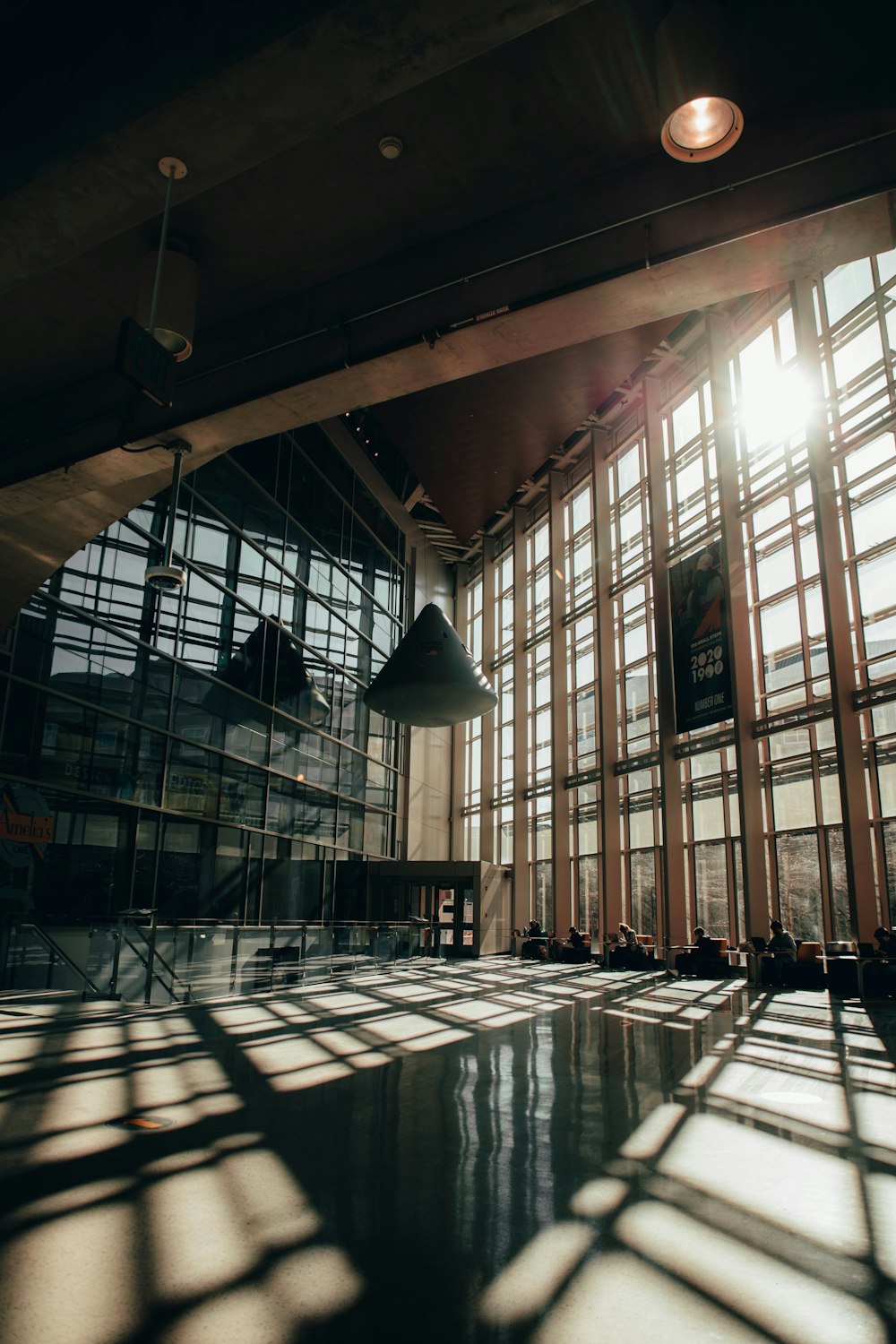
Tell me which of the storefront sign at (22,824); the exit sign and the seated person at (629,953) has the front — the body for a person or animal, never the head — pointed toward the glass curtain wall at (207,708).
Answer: the seated person

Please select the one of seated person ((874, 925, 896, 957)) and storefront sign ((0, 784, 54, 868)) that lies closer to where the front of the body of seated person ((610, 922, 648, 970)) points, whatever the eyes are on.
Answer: the storefront sign

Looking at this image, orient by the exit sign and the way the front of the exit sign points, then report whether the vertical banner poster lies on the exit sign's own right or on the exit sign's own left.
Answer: on the exit sign's own left

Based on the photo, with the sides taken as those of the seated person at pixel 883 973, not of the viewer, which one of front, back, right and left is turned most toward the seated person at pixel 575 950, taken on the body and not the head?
front

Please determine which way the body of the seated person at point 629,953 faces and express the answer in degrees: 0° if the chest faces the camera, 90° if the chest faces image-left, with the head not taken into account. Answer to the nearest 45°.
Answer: approximately 45°

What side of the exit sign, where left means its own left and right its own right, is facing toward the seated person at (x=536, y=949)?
left

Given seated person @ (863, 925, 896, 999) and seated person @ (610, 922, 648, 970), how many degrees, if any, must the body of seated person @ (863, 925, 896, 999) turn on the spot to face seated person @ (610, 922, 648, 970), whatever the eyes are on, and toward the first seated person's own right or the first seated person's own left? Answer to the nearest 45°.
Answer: approximately 90° to the first seated person's own right

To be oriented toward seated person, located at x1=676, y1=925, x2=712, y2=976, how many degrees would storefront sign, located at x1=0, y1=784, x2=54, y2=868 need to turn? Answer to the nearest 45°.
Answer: approximately 45° to its left

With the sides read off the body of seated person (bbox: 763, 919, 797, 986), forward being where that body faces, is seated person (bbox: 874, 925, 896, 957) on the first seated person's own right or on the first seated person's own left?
on the first seated person's own left

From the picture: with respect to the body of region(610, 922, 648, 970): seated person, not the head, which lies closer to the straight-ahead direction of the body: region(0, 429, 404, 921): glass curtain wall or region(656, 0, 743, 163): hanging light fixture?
the glass curtain wall

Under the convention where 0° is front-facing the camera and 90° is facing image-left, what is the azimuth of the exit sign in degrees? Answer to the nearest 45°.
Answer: approximately 315°

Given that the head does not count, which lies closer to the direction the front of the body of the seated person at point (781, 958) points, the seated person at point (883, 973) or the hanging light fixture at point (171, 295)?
the hanging light fixture

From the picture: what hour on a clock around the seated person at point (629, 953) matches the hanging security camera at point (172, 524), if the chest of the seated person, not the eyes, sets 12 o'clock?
The hanging security camera is roughly at 11 o'clock from the seated person.
